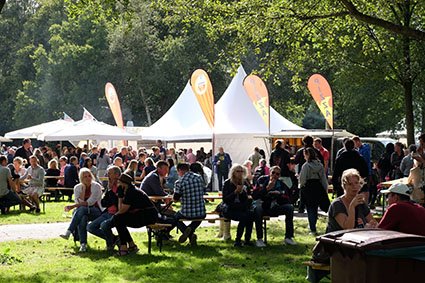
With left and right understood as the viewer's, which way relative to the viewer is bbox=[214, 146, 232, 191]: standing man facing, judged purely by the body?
facing the viewer

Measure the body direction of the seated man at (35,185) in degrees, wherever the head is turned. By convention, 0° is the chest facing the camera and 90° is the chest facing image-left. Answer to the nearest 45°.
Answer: approximately 45°

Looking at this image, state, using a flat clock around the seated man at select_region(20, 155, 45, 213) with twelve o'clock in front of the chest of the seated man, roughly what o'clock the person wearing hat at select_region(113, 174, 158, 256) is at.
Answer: The person wearing hat is roughly at 10 o'clock from the seated man.

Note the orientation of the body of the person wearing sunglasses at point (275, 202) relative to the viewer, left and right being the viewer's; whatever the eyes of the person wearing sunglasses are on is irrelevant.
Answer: facing the viewer

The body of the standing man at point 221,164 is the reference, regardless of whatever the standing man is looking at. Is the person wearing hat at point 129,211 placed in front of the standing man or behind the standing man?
in front

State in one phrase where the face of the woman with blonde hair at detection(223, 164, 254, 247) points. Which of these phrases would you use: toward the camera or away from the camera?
toward the camera

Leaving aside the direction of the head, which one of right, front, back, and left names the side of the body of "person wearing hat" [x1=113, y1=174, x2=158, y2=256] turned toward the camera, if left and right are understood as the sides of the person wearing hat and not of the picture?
left

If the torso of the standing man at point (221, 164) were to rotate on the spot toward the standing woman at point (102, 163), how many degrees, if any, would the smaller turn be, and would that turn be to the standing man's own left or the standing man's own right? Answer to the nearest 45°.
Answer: approximately 90° to the standing man's own right

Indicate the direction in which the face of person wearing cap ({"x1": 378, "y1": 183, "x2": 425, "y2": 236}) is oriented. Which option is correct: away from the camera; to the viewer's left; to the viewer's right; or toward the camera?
to the viewer's left

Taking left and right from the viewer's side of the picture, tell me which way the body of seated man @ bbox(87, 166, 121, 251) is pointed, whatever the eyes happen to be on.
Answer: facing the viewer and to the left of the viewer
